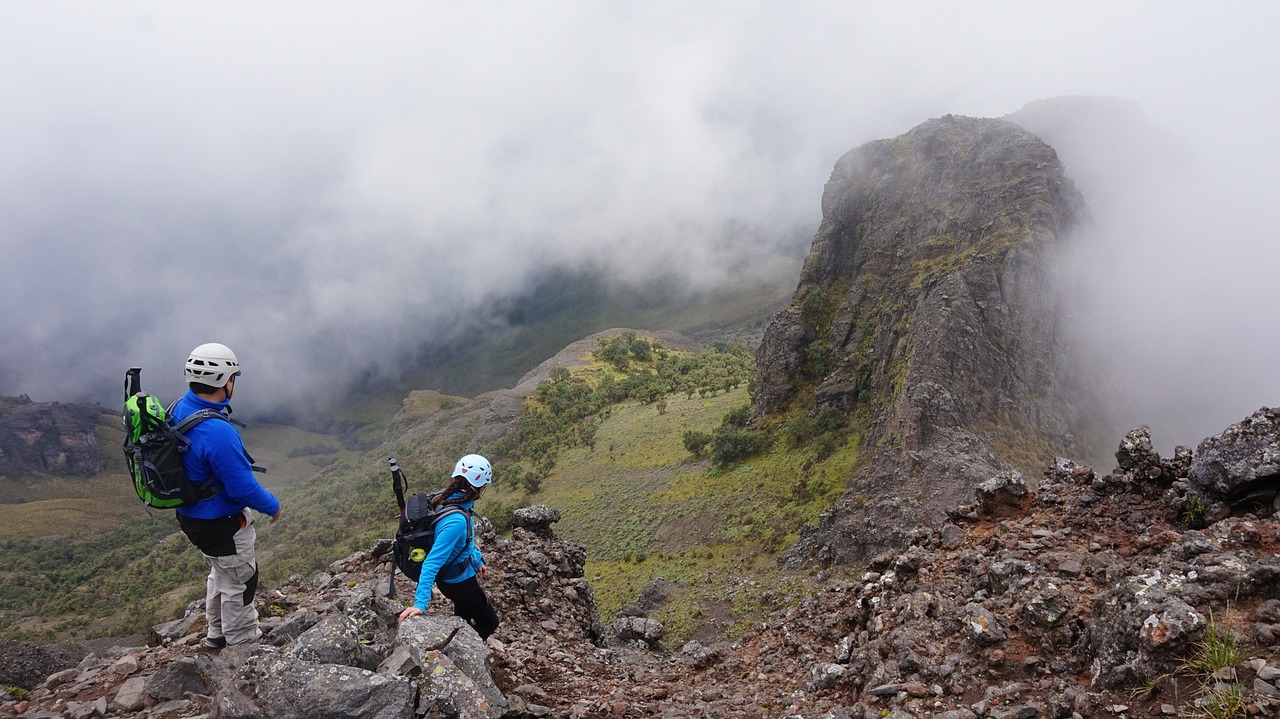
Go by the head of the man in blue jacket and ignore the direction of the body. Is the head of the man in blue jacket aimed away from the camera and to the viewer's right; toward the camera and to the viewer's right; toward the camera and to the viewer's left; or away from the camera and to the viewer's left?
away from the camera and to the viewer's right

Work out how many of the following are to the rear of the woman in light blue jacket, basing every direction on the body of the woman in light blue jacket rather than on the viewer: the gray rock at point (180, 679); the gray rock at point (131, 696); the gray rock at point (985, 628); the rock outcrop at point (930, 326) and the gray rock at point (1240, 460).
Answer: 2

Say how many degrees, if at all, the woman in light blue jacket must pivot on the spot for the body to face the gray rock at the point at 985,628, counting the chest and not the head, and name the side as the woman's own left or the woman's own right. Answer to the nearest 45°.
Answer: approximately 45° to the woman's own right

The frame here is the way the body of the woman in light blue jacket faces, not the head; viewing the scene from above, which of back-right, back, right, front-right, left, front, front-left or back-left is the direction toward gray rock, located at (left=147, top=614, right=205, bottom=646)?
back-left

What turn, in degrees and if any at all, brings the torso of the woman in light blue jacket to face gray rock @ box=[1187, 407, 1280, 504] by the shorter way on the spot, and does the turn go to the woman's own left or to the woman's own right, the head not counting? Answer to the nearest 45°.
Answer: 0° — they already face it

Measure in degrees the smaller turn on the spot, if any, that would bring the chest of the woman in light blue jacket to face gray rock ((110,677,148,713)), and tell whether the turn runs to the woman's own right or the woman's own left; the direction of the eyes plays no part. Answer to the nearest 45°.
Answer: approximately 180°
